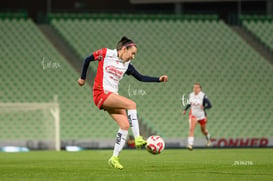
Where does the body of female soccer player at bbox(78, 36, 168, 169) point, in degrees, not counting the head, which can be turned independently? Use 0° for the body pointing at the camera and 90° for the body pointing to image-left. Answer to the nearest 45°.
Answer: approximately 315°
